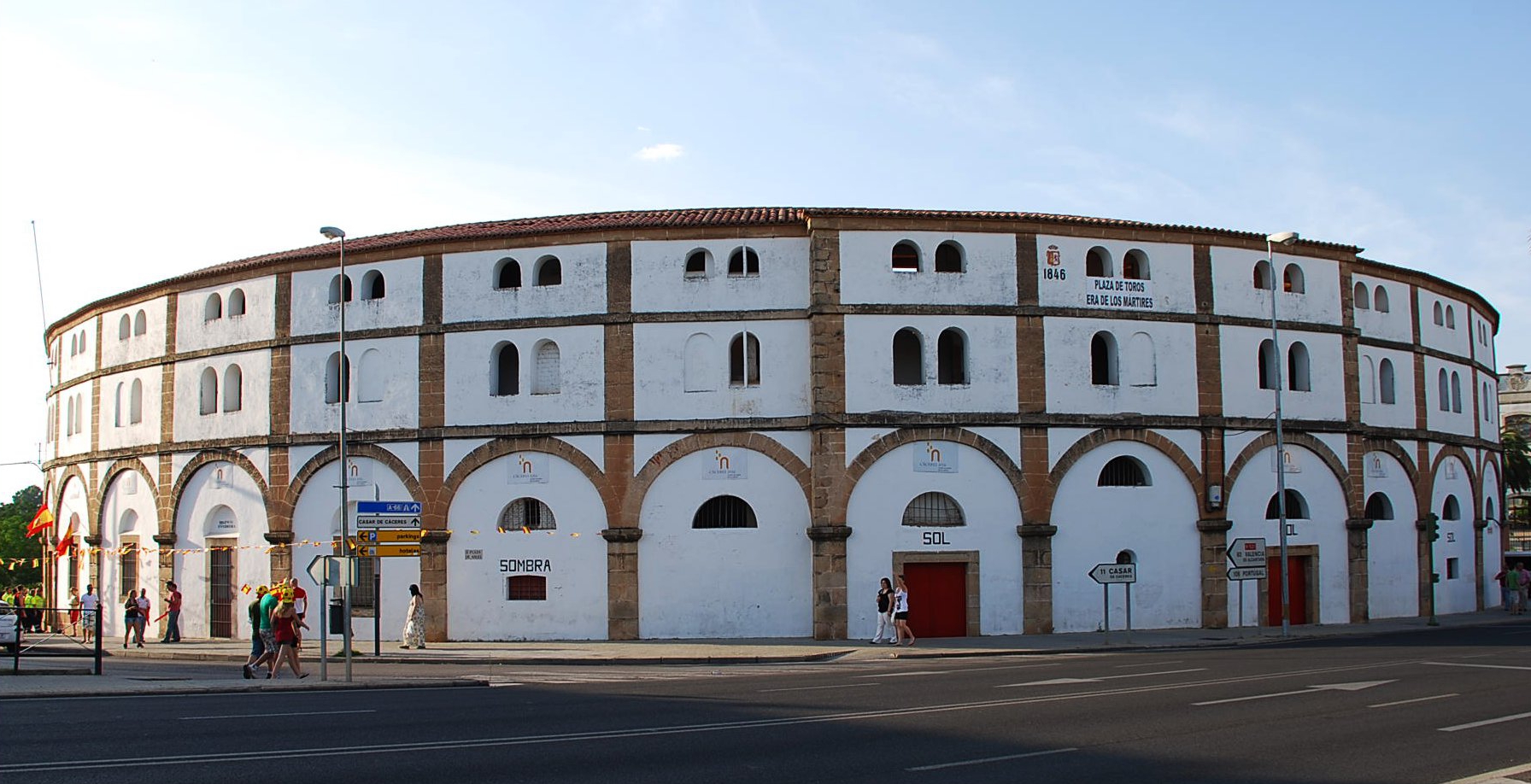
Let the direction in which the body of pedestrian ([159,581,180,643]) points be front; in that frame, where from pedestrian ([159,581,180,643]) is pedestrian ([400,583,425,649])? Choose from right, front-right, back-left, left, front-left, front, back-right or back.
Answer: back-left

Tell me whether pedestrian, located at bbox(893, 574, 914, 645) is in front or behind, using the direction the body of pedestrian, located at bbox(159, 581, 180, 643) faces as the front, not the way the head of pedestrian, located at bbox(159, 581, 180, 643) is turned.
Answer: behind

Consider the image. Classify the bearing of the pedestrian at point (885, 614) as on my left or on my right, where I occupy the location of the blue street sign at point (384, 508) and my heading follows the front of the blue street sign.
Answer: on my left

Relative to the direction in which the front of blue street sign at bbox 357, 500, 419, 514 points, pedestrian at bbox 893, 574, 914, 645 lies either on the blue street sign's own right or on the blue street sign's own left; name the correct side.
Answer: on the blue street sign's own left

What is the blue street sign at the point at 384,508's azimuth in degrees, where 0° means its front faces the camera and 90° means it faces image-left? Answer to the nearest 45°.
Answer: approximately 0°
